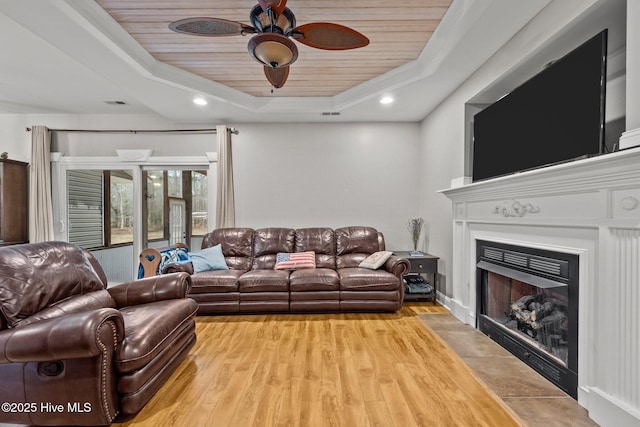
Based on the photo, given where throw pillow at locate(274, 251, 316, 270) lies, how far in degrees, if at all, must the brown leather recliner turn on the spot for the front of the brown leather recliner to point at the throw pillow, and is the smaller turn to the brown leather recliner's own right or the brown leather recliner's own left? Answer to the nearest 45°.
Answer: approximately 90° to the brown leather recliner's own left

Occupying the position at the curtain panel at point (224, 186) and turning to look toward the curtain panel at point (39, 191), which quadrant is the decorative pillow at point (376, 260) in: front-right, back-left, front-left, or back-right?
back-left

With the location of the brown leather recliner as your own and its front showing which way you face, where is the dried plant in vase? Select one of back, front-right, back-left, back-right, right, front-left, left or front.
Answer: front-left

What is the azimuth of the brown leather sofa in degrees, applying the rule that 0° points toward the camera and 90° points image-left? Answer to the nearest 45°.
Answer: approximately 0°

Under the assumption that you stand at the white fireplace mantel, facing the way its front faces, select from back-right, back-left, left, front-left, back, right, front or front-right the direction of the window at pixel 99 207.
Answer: front-right

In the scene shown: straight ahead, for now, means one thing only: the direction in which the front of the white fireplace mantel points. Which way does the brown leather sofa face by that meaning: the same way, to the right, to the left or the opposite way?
to the left

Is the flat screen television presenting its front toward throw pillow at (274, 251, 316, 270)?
no

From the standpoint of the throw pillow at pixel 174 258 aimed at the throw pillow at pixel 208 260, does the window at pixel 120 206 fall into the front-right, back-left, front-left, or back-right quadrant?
back-left

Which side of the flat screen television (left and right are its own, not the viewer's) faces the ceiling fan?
front

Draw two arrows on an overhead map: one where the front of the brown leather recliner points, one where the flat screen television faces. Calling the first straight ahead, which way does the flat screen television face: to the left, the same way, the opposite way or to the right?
the opposite way

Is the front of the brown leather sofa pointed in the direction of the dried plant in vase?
no

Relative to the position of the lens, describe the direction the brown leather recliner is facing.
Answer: facing the viewer and to the right of the viewer

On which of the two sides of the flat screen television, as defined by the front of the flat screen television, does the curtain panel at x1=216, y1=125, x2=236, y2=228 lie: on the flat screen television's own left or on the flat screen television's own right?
on the flat screen television's own right

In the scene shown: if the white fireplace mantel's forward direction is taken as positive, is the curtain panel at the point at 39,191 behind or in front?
in front

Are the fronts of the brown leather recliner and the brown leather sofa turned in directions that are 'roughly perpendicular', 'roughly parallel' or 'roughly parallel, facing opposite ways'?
roughly perpendicular

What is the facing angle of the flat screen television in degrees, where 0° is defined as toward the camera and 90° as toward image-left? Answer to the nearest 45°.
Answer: approximately 45°

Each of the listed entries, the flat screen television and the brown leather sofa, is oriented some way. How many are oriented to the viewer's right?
0

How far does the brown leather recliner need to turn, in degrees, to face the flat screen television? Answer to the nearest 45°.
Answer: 0° — it already faces it

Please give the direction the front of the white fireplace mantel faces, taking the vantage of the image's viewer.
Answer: facing the viewer and to the left of the viewer

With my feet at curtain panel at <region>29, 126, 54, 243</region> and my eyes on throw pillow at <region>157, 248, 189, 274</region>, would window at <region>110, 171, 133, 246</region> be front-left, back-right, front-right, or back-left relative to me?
front-left

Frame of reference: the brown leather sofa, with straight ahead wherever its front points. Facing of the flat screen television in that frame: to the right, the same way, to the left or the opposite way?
to the right
